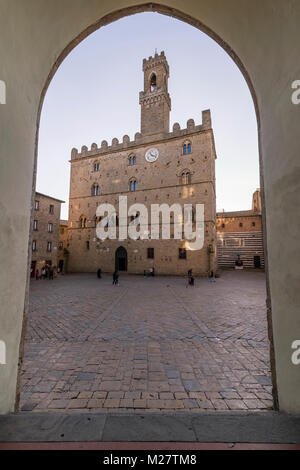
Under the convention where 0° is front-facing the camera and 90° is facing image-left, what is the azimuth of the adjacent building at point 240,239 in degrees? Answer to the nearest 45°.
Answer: approximately 0°

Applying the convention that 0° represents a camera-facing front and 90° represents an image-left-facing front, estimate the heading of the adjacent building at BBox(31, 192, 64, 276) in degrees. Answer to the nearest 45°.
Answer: approximately 315°

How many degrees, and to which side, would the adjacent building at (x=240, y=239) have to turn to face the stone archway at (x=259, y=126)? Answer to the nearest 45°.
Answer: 0° — it already faces it
